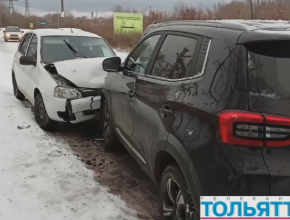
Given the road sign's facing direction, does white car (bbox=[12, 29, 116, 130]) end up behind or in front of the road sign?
in front

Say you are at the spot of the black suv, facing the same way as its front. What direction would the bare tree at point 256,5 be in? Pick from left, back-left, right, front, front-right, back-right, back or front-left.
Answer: front-right

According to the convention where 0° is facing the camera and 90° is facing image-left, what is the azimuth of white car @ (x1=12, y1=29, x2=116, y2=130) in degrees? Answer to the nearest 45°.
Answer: approximately 315°

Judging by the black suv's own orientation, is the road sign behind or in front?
in front

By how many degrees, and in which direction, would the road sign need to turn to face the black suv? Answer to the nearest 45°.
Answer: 0° — it already faces it

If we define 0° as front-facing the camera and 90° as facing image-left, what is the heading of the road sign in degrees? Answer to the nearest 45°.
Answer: approximately 0°

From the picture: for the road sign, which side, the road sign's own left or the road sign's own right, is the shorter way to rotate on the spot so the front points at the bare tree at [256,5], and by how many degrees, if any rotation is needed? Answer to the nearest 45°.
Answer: approximately 45° to the road sign's own left

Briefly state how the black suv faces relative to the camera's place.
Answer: facing away from the viewer and to the left of the viewer

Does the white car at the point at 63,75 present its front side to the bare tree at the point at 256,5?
no

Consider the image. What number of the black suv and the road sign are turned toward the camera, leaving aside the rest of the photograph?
1
